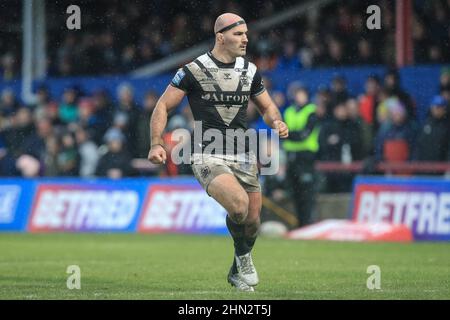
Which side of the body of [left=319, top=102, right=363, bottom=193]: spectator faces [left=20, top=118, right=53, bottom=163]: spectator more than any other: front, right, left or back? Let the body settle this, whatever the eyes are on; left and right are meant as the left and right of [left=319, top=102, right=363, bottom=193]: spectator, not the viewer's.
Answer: right

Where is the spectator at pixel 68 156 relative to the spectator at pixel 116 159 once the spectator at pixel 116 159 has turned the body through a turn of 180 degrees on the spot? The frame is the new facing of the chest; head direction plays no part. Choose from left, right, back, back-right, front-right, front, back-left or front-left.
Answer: front-left

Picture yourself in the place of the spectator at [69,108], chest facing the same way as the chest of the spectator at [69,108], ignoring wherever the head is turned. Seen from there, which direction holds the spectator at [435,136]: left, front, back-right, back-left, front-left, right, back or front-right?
front-left

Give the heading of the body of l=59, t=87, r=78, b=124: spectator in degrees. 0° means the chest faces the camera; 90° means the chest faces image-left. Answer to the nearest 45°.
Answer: approximately 0°

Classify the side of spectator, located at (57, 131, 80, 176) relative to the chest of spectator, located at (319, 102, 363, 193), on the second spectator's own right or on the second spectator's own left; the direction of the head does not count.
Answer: on the second spectator's own right
